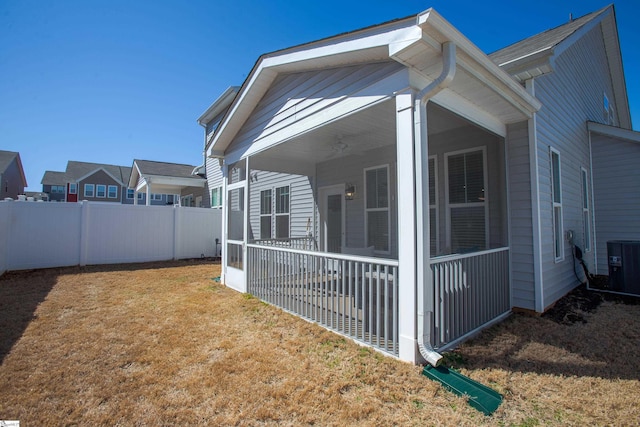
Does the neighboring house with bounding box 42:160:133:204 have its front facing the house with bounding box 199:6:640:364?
yes

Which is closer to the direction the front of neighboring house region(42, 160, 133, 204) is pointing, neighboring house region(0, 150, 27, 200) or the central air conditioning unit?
the central air conditioning unit

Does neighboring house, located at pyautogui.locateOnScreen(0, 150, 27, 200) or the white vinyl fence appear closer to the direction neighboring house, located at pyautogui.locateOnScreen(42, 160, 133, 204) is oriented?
the white vinyl fence

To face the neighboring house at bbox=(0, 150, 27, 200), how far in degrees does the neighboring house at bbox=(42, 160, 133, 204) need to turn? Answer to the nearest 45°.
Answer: approximately 45° to its right

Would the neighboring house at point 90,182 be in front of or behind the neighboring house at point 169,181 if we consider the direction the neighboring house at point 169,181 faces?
behind

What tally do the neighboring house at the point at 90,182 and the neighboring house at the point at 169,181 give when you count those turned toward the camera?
2

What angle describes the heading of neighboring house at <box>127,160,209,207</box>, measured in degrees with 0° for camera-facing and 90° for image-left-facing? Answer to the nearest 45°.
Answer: approximately 0°
